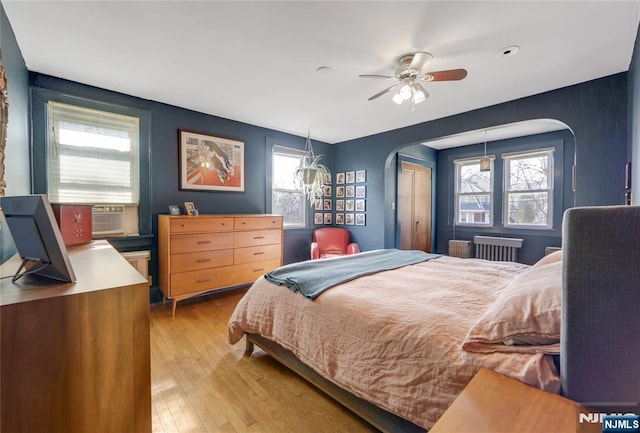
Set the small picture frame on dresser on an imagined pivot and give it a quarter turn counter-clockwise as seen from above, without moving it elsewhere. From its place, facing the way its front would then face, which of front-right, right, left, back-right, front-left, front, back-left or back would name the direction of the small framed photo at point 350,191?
front-right

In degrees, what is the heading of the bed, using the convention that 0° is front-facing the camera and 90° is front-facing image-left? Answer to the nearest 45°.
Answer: approximately 135°

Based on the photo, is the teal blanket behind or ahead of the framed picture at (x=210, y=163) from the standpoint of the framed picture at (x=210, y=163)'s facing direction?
ahead

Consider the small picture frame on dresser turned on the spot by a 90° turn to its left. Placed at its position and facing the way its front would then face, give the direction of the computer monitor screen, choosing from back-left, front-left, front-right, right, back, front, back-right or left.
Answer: back-right

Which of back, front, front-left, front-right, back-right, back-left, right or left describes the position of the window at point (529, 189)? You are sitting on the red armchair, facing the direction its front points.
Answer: left

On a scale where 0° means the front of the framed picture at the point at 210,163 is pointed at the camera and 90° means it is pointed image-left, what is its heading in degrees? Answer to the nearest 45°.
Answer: approximately 315°

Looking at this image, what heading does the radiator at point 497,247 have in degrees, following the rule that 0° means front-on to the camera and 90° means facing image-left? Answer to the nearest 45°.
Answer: approximately 45°

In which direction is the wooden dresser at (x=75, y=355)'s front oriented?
to the viewer's right

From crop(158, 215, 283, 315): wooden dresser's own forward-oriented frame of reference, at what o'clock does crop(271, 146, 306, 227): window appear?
The window is roughly at 9 o'clock from the wooden dresser.

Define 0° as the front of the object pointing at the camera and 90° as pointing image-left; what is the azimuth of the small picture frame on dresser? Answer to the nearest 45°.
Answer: approximately 315°
